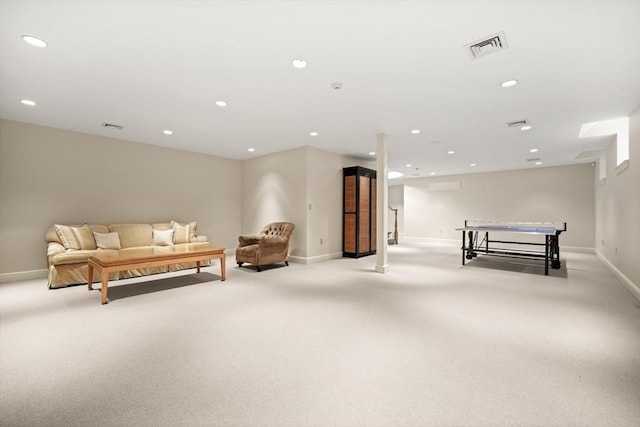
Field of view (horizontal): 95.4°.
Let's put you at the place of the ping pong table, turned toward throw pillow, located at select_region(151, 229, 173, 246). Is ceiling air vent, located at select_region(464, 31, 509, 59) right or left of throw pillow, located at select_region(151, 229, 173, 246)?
left

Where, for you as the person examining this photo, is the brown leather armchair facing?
facing the viewer and to the left of the viewer

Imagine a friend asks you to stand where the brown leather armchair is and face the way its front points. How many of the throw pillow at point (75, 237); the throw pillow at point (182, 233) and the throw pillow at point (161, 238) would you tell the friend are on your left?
0

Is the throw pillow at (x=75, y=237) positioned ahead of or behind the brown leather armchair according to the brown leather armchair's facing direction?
ahead

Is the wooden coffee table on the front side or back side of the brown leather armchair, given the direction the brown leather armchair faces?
on the front side

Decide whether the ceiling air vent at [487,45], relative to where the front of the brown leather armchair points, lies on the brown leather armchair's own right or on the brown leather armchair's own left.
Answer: on the brown leather armchair's own left

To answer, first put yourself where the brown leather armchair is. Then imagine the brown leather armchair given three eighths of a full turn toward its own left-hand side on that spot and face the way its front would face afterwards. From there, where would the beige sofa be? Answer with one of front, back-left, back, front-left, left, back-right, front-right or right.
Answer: back

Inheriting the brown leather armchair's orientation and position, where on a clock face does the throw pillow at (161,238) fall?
The throw pillow is roughly at 2 o'clock from the brown leather armchair.

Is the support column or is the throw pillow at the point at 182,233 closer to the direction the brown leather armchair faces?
the throw pillow

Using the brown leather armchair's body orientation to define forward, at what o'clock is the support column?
The support column is roughly at 8 o'clock from the brown leather armchair.

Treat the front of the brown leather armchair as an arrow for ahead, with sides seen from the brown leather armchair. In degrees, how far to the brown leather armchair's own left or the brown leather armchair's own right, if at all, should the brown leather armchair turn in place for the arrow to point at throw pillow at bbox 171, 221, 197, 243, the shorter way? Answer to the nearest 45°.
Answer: approximately 90° to the brown leather armchair's own right

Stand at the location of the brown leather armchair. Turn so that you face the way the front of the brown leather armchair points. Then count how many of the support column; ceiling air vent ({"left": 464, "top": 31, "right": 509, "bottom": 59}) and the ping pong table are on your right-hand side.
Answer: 0

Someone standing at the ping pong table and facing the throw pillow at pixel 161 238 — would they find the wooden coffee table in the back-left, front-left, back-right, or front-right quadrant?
front-left

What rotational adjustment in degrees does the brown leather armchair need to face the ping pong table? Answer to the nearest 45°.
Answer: approximately 135° to its left
